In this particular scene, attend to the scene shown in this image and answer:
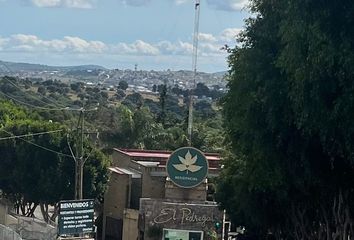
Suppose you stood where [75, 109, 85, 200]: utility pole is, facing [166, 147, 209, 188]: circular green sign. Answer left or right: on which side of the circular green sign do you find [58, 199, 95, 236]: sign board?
right

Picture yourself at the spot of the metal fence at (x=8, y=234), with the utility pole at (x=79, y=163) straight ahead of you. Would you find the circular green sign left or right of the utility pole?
right

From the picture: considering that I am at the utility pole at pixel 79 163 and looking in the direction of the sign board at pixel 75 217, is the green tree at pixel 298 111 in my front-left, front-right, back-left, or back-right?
front-left

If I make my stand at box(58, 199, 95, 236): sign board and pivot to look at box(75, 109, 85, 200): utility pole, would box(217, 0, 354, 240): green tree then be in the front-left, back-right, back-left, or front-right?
back-right

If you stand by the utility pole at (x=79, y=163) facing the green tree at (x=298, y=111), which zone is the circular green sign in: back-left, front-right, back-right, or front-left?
front-left

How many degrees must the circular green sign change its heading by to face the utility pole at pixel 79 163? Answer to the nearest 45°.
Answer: approximately 135° to its right

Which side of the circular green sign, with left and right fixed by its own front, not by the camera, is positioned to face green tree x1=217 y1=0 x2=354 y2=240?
front

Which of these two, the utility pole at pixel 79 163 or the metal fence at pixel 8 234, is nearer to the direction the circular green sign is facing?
the metal fence

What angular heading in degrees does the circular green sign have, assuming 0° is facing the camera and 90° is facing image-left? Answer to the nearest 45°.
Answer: approximately 0°

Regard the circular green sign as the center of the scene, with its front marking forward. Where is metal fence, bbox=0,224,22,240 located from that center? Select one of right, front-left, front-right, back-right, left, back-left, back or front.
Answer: front-right

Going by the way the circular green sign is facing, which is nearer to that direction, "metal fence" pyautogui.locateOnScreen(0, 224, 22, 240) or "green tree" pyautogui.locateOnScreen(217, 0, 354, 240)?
the green tree
